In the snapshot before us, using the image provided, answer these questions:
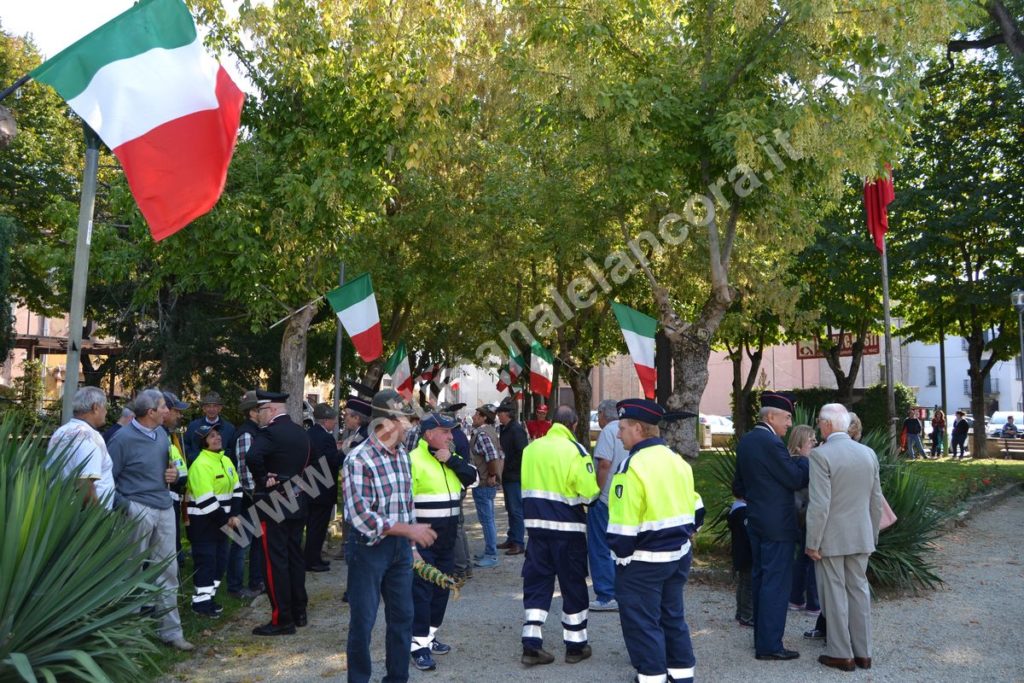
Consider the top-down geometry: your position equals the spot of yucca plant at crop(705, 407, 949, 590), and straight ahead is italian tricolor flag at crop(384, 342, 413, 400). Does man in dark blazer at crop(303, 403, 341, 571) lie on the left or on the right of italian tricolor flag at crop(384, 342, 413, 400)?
left

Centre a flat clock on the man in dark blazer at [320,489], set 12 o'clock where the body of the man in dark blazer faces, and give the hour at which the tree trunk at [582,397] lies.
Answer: The tree trunk is roughly at 10 o'clock from the man in dark blazer.

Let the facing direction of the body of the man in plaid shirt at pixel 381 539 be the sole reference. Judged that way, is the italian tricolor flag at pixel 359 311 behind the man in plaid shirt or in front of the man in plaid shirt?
behind

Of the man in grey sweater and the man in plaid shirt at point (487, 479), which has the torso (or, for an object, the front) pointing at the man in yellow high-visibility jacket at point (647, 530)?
the man in grey sweater

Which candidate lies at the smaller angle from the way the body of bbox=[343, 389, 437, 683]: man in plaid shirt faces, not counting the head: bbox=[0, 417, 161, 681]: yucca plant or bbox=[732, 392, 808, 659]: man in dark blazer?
the man in dark blazer

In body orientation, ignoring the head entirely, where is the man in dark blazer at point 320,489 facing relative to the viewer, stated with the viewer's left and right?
facing to the right of the viewer

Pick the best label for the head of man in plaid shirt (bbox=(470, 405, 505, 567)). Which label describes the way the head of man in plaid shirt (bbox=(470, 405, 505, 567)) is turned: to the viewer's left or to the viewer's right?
to the viewer's left
